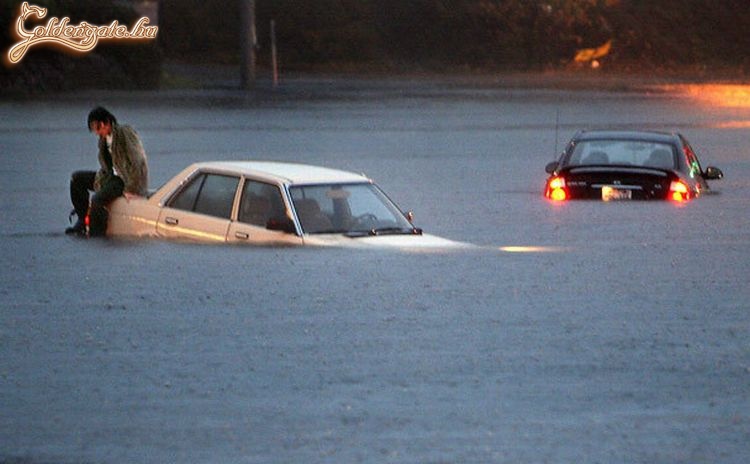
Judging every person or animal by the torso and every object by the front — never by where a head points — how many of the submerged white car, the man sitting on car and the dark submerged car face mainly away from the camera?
1

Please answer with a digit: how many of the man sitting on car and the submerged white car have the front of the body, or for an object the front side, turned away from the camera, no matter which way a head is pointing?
0

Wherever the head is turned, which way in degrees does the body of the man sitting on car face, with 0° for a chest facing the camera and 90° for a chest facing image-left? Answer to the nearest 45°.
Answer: approximately 45°

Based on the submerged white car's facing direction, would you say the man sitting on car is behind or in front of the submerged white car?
behind

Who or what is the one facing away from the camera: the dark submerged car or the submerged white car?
the dark submerged car

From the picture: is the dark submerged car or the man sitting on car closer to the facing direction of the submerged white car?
the dark submerged car

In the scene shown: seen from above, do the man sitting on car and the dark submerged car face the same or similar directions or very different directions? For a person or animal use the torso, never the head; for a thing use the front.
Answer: very different directions

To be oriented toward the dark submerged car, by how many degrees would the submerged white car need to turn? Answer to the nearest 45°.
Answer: approximately 90° to its left

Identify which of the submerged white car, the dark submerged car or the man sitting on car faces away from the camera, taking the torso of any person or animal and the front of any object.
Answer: the dark submerged car

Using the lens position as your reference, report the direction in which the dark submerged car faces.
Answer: facing away from the viewer

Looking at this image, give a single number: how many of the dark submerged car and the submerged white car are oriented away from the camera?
1
